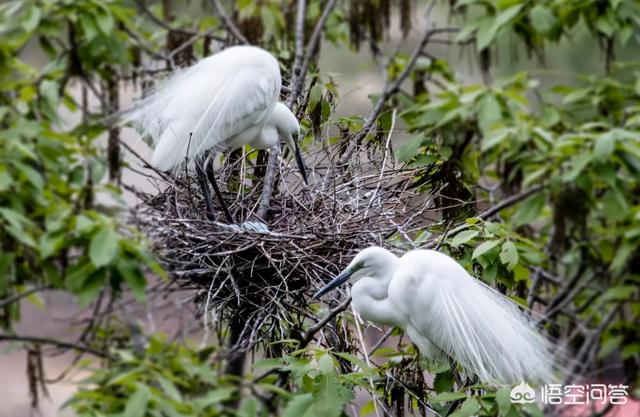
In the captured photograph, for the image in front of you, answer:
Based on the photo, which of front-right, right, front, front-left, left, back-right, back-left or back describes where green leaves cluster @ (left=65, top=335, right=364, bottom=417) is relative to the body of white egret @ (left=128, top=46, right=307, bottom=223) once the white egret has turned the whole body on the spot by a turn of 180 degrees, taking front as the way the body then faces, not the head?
left

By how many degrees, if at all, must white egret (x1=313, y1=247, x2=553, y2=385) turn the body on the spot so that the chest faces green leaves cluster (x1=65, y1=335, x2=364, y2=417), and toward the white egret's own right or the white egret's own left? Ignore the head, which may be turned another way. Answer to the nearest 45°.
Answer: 0° — it already faces it

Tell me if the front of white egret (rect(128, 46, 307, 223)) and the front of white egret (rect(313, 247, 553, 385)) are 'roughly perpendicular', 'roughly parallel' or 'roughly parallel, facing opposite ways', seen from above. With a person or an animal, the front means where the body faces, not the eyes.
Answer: roughly parallel, facing opposite ways

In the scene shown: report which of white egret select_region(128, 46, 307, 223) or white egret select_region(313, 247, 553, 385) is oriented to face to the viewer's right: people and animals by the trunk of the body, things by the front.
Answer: white egret select_region(128, 46, 307, 223)

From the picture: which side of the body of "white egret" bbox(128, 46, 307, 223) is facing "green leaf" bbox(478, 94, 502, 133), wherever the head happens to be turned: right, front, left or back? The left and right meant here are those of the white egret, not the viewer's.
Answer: front

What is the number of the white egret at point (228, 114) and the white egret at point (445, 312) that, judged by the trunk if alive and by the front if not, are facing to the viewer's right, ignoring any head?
1

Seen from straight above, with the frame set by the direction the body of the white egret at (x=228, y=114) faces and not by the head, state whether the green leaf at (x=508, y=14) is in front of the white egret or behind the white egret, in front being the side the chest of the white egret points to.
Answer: in front

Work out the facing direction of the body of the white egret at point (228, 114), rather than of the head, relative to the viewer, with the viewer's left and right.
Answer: facing to the right of the viewer

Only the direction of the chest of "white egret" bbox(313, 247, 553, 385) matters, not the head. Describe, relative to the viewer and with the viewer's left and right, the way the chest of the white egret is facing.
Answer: facing to the left of the viewer

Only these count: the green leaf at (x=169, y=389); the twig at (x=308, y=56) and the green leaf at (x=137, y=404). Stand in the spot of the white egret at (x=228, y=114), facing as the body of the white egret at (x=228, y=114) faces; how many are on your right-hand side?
2
